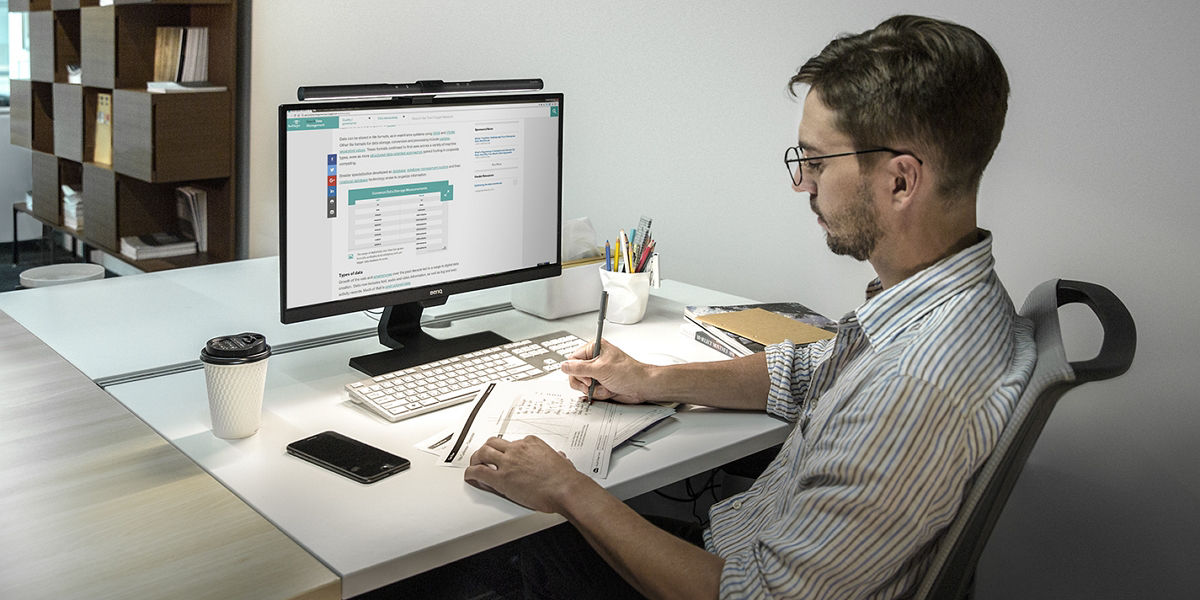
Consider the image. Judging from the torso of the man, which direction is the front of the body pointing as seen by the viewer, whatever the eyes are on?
to the viewer's left

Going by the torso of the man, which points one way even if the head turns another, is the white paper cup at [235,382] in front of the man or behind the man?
in front

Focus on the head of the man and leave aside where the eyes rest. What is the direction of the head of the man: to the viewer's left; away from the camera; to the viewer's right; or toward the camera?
to the viewer's left

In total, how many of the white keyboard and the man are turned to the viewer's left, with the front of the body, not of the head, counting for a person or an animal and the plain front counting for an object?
1

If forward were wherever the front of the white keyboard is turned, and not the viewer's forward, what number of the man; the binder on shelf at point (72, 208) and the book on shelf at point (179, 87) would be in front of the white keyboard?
1

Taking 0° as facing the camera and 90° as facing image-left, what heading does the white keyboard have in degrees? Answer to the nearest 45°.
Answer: approximately 315°

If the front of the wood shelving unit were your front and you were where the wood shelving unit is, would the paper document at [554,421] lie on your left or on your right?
on your left

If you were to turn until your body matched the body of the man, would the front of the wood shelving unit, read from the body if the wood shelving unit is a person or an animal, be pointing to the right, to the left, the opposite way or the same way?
to the left

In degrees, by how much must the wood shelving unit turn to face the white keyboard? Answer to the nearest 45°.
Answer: approximately 45° to its left

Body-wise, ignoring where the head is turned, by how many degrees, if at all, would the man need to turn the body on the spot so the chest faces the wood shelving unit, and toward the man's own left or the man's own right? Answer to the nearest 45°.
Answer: approximately 45° to the man's own right
